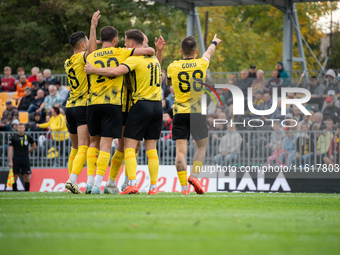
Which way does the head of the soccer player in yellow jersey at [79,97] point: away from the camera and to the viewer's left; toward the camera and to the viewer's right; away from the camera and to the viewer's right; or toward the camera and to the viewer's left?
away from the camera and to the viewer's right

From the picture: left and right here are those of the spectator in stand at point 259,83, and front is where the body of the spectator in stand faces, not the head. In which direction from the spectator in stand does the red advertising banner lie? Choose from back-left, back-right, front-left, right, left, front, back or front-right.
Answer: front-right

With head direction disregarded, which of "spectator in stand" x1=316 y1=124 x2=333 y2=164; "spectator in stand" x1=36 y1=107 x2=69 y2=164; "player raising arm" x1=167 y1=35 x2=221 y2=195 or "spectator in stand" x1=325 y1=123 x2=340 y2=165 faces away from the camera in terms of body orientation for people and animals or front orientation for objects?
the player raising arm

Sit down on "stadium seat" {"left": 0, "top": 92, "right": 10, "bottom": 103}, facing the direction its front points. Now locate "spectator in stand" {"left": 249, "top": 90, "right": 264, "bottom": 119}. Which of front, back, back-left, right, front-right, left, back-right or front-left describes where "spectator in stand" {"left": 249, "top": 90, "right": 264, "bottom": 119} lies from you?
front-left

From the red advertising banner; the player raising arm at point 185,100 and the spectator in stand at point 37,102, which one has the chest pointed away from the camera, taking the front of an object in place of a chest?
the player raising arm

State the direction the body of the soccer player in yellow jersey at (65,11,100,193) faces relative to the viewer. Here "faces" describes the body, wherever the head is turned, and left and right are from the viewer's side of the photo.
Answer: facing away from the viewer and to the right of the viewer

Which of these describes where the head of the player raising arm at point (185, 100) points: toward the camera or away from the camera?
away from the camera

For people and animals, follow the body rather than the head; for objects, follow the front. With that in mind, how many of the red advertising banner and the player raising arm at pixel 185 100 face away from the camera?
1

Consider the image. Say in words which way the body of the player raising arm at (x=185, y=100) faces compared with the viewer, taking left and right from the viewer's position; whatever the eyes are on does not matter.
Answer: facing away from the viewer

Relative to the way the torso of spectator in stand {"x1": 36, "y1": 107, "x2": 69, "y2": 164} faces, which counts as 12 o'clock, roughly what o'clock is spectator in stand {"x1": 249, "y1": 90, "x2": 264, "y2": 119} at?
spectator in stand {"x1": 249, "y1": 90, "x2": 264, "y2": 119} is roughly at 8 o'clock from spectator in stand {"x1": 36, "y1": 107, "x2": 69, "y2": 164}.

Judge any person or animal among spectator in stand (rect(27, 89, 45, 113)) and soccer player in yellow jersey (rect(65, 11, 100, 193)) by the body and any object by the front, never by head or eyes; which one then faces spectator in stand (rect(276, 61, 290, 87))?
the soccer player in yellow jersey

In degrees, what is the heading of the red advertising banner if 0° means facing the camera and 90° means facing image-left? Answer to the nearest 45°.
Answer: approximately 0°

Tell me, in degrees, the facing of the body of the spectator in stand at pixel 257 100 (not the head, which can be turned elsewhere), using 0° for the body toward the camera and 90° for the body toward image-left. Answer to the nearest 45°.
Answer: approximately 45°

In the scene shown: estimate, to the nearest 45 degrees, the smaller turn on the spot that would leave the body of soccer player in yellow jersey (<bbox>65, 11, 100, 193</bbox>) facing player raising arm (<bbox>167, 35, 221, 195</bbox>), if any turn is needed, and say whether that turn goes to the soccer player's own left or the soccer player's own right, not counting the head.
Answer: approximately 45° to the soccer player's own right

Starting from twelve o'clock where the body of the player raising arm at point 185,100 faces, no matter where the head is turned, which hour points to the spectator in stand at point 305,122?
The spectator in stand is roughly at 1 o'clock from the player raising arm.

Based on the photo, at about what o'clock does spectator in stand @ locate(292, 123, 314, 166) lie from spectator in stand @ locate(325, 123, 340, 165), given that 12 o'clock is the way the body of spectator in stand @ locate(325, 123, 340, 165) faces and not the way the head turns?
spectator in stand @ locate(292, 123, 314, 166) is roughly at 2 o'clock from spectator in stand @ locate(325, 123, 340, 165).

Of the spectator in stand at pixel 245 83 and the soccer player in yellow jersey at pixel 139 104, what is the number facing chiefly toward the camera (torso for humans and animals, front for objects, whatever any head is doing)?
1

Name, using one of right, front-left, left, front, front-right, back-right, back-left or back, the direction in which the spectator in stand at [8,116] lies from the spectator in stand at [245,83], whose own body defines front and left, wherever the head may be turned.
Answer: right
